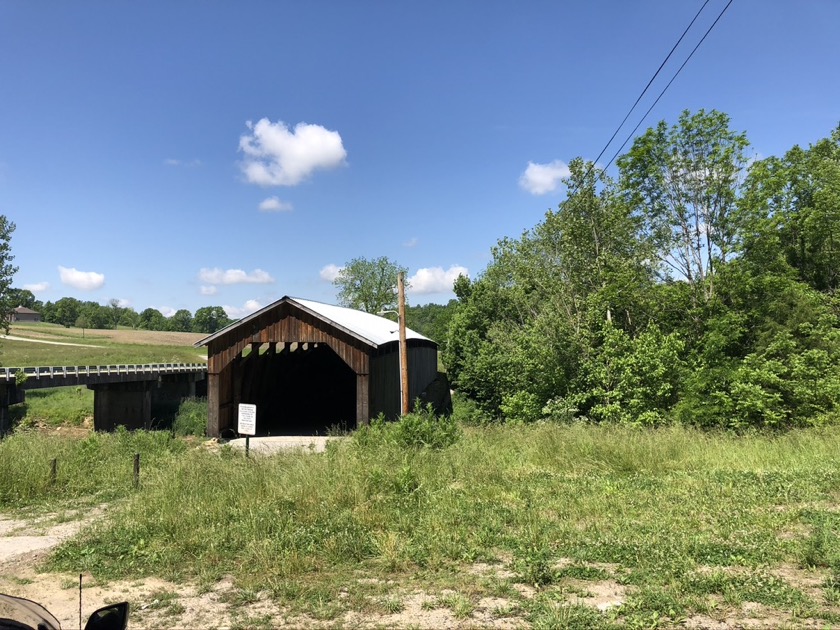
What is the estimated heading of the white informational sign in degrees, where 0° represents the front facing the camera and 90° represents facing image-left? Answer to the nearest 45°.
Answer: approximately 0°

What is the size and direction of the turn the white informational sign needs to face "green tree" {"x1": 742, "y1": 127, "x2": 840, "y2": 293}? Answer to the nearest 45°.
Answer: approximately 90° to its left

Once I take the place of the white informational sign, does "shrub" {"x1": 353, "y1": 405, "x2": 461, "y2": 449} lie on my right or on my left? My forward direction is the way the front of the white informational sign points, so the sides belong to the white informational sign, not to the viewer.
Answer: on my left

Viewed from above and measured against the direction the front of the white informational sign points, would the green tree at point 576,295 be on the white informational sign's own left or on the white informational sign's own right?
on the white informational sign's own left

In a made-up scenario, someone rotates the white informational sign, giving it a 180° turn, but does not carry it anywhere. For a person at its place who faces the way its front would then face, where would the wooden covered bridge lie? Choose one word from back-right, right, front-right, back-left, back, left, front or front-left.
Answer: front
